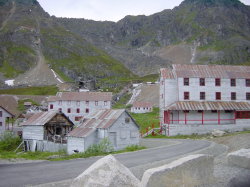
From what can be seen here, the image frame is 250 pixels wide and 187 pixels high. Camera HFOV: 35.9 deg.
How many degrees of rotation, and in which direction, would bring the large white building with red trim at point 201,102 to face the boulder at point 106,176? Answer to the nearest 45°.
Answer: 0° — it already faces it

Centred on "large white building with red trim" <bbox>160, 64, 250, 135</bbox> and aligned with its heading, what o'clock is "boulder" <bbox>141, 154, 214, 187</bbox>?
The boulder is roughly at 12 o'clock from the large white building with red trim.

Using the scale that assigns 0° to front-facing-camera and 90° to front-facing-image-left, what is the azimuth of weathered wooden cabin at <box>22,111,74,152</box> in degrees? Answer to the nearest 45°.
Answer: approximately 315°
